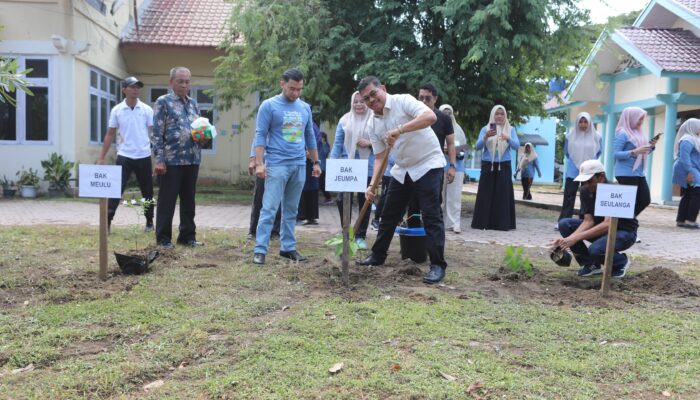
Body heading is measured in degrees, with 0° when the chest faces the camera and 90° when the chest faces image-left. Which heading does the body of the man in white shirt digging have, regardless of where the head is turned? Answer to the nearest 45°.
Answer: approximately 45°

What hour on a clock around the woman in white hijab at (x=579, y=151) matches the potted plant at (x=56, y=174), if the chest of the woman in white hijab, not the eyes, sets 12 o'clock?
The potted plant is roughly at 3 o'clock from the woman in white hijab.

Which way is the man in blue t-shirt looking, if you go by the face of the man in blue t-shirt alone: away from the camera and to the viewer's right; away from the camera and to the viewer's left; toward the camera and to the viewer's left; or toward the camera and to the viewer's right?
toward the camera and to the viewer's right

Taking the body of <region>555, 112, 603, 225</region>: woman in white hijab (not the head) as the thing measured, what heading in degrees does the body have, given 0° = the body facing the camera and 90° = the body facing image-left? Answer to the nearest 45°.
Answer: approximately 0°

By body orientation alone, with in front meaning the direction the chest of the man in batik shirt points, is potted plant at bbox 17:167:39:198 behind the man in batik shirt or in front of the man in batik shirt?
behind

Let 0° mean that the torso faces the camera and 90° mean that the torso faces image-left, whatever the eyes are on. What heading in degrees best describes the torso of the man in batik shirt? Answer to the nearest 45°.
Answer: approximately 315°

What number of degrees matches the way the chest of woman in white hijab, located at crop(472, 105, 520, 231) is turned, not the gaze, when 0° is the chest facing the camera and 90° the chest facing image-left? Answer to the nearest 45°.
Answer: approximately 0°

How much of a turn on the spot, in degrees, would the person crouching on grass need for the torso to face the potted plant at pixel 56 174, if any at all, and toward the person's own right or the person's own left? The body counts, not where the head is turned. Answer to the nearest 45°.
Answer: approximately 45° to the person's own right

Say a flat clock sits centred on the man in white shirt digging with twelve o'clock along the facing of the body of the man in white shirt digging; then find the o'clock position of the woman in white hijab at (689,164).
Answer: The woman in white hijab is roughly at 6 o'clock from the man in white shirt digging.

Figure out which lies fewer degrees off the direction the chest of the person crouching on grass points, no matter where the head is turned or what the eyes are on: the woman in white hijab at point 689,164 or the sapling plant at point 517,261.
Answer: the sapling plant

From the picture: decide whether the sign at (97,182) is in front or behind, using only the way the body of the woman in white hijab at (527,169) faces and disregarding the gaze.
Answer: in front
